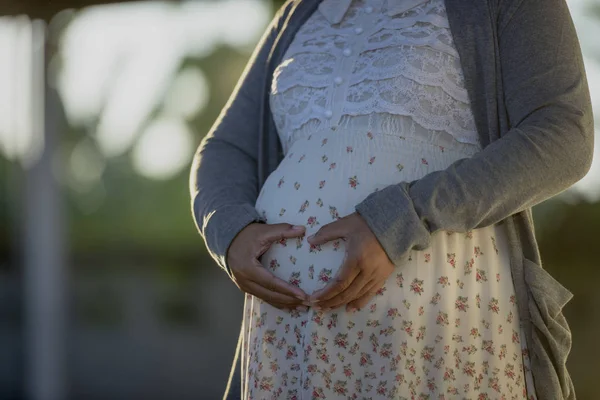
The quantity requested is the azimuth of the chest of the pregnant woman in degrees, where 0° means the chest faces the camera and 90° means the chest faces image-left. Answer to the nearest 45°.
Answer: approximately 45°
